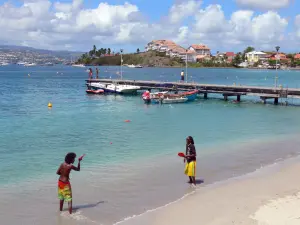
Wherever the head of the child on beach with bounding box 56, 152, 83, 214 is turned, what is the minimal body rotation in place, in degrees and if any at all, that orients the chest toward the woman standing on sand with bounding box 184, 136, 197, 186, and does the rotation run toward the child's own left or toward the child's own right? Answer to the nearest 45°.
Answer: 0° — they already face them

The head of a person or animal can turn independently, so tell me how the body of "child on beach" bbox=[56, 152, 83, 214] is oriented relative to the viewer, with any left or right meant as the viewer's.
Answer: facing away from the viewer and to the right of the viewer
